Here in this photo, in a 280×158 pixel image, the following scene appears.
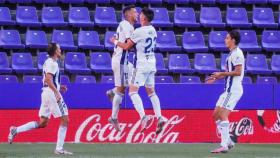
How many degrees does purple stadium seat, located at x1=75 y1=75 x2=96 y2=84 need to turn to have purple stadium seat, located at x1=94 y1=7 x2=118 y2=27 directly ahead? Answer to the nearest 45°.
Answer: approximately 180°

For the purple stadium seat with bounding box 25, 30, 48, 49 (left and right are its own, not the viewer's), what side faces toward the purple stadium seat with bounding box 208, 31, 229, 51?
left

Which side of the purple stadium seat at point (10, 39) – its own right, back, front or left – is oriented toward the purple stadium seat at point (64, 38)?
left

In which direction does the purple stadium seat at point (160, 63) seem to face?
toward the camera

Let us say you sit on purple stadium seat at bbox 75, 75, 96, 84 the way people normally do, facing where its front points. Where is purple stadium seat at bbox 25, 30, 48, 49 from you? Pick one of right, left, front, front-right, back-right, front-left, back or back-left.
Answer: back-right

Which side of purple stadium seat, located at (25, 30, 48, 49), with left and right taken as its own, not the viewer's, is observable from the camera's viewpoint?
front

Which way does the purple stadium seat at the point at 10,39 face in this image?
toward the camera

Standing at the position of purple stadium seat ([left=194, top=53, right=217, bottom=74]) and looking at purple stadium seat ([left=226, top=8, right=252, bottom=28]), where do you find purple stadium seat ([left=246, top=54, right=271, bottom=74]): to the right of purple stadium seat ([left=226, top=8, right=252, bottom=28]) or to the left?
right

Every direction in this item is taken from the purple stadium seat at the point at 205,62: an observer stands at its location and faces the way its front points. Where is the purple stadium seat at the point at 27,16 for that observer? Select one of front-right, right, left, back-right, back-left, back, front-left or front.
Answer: right

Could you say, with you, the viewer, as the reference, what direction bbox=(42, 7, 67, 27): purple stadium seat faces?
facing the viewer

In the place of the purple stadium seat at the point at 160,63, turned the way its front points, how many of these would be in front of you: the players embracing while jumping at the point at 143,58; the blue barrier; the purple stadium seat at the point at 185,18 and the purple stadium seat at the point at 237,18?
2

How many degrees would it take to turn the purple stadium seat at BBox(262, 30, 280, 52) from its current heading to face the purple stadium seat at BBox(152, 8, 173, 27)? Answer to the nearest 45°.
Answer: approximately 90° to its right
